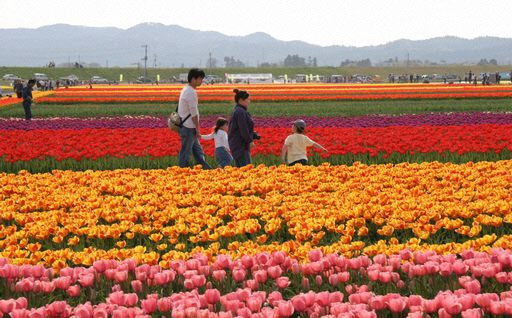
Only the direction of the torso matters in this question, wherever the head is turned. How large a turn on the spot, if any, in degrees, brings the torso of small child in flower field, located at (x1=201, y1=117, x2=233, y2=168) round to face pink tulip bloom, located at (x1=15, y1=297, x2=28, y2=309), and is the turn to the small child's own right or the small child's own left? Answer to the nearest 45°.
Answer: approximately 90° to the small child's own right

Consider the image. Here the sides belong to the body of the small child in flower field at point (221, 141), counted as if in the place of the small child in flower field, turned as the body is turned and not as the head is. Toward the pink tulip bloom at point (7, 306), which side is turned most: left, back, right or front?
right

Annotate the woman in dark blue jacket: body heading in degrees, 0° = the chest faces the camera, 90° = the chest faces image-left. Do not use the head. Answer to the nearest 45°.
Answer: approximately 270°

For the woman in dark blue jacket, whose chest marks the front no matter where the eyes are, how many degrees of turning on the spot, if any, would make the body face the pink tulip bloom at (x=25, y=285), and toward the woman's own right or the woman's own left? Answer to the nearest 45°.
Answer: approximately 90° to the woman's own right

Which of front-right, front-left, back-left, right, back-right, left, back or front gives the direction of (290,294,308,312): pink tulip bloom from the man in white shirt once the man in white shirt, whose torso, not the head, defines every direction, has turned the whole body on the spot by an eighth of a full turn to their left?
back-right

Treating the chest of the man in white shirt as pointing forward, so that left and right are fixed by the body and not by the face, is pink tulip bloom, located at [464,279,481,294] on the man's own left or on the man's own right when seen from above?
on the man's own right

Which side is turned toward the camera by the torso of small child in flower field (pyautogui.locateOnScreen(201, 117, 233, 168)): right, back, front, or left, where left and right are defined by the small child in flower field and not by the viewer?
right

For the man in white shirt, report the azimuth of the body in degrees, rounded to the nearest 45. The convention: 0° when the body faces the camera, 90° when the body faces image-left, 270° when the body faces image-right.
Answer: approximately 270°

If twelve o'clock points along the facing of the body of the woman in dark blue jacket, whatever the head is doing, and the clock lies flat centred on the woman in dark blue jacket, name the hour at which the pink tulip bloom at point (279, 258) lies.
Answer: The pink tulip bloom is roughly at 3 o'clock from the woman in dark blue jacket.

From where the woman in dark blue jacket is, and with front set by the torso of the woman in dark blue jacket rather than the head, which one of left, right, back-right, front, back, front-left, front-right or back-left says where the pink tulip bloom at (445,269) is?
right

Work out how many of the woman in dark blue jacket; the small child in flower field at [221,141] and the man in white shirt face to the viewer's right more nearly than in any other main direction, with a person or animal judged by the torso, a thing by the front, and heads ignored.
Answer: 3

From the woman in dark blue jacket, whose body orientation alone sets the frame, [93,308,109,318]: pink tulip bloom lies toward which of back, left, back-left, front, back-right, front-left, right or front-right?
right

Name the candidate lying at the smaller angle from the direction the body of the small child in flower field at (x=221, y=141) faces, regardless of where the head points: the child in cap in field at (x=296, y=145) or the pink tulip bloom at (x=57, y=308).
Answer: the child in cap in field
